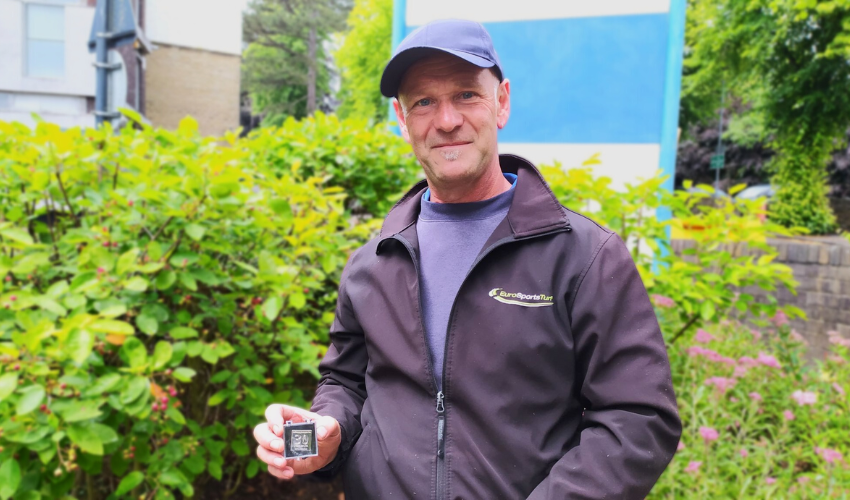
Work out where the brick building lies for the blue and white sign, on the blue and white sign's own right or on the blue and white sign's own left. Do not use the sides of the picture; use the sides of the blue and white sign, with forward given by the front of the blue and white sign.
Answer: on the blue and white sign's own right

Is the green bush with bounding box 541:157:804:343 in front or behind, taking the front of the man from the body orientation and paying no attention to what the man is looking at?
behind

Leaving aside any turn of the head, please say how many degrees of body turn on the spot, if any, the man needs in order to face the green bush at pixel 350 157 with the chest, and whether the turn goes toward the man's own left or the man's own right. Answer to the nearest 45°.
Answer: approximately 135° to the man's own right

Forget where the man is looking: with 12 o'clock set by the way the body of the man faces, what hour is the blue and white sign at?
The blue and white sign is roughly at 5 o'clock from the man.

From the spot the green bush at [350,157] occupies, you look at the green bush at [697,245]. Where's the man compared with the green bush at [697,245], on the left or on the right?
right

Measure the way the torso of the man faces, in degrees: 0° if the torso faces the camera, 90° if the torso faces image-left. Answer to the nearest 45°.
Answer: approximately 45°

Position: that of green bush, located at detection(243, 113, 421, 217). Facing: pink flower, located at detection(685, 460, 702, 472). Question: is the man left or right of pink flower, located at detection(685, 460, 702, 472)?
right

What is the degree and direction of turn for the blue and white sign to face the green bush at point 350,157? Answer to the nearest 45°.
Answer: approximately 45° to its right
